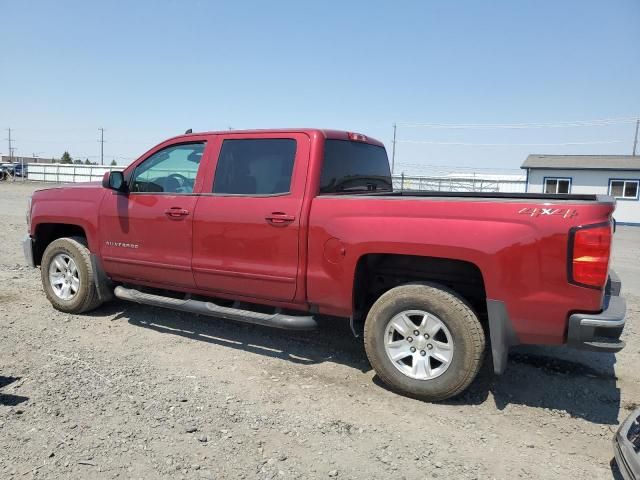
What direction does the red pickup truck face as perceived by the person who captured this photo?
facing away from the viewer and to the left of the viewer

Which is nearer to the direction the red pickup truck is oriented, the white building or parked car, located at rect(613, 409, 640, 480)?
the white building

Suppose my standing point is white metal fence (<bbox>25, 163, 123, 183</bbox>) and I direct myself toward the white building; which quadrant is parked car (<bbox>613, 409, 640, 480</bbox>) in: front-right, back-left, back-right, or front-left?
front-right

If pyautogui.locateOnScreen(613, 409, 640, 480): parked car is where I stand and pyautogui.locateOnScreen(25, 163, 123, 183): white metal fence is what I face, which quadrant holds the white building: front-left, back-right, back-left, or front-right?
front-right

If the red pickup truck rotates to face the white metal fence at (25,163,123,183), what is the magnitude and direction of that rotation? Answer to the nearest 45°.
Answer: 0° — it already faces it

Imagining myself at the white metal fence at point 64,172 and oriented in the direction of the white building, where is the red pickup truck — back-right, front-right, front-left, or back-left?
front-right

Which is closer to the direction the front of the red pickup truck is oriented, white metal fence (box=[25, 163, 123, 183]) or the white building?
the white metal fence

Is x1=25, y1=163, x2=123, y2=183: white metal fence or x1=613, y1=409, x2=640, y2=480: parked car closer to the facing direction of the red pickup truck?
the white metal fence

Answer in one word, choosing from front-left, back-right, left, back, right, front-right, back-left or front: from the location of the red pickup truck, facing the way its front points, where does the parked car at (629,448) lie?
back

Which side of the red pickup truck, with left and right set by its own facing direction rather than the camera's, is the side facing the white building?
right
